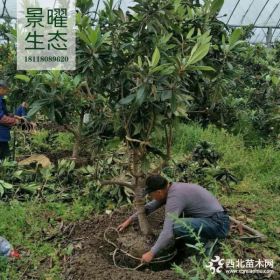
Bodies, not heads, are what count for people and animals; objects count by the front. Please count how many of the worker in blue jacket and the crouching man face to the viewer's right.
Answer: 1

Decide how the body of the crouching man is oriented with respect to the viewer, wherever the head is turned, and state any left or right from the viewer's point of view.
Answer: facing to the left of the viewer

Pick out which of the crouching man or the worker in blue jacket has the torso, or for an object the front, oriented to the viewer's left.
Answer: the crouching man

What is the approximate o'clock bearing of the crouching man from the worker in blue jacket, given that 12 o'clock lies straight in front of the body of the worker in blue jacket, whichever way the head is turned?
The crouching man is roughly at 2 o'clock from the worker in blue jacket.

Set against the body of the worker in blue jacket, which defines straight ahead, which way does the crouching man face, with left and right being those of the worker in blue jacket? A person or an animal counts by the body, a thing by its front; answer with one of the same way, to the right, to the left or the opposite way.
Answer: the opposite way

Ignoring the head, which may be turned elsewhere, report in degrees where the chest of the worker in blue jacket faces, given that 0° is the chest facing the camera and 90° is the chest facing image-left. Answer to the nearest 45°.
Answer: approximately 270°

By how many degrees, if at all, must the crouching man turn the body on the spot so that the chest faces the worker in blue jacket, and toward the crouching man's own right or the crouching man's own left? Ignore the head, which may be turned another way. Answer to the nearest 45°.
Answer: approximately 45° to the crouching man's own right
